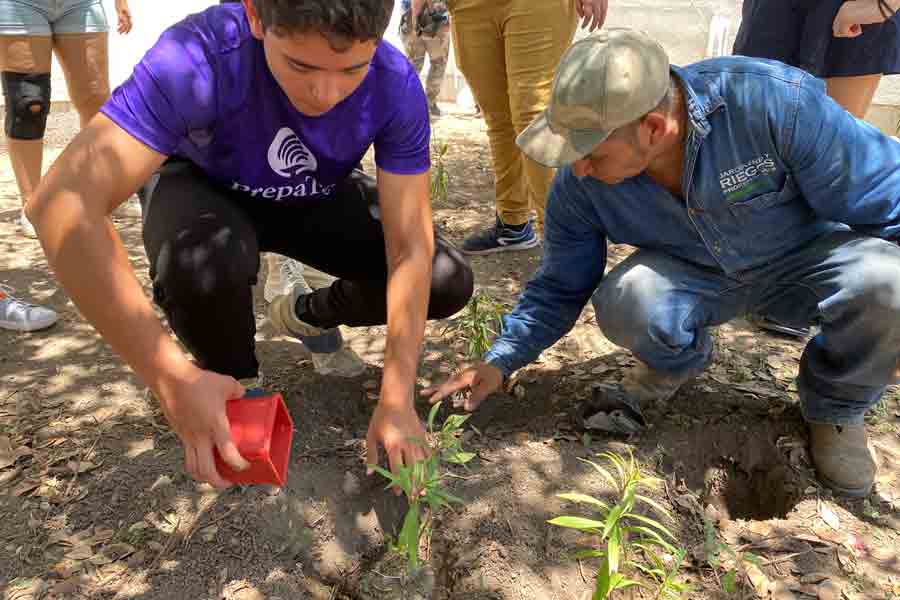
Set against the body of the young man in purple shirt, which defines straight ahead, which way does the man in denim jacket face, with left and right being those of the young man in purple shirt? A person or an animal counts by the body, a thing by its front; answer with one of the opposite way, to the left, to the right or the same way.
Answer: to the right

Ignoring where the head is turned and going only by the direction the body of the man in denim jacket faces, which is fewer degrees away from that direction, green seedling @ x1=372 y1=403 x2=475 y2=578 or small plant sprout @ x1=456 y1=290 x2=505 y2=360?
the green seedling

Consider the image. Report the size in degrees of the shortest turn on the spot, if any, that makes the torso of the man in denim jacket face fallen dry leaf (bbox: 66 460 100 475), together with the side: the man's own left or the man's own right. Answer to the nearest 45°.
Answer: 0° — they already face it

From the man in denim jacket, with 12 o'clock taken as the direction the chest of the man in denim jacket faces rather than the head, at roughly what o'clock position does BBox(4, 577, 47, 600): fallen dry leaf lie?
The fallen dry leaf is roughly at 12 o'clock from the man in denim jacket.

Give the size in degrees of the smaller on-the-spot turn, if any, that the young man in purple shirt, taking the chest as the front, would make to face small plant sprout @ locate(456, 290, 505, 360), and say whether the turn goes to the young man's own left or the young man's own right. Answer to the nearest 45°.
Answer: approximately 135° to the young man's own left

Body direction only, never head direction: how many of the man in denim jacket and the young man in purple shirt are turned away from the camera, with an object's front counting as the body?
0

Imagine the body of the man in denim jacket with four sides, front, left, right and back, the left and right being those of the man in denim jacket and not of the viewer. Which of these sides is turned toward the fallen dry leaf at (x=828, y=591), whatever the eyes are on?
left

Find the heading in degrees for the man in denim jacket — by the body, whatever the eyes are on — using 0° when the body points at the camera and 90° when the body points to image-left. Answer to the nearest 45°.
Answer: approximately 45°

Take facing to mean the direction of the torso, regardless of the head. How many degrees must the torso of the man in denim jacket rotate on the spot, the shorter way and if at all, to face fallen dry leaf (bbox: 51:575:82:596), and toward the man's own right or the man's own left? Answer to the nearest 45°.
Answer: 0° — they already face it
